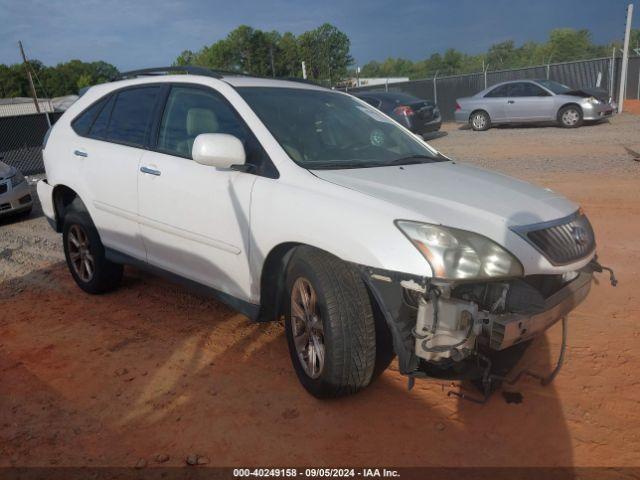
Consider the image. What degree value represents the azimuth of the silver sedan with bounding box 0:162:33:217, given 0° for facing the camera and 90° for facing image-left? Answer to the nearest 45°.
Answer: approximately 315°

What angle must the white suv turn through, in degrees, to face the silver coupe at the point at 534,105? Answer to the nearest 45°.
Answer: approximately 90° to its left

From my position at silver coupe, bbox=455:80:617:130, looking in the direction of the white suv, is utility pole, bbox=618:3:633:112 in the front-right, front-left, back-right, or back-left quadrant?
back-left

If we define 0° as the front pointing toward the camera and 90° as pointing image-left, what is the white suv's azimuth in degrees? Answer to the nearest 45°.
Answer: approximately 315°

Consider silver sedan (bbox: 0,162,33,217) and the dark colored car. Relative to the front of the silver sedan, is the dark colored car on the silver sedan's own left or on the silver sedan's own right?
on the silver sedan's own left

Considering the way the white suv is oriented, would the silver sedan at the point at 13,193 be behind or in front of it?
behind

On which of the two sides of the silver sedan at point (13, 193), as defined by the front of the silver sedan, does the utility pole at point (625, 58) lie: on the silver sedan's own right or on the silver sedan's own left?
on the silver sedan's own left
